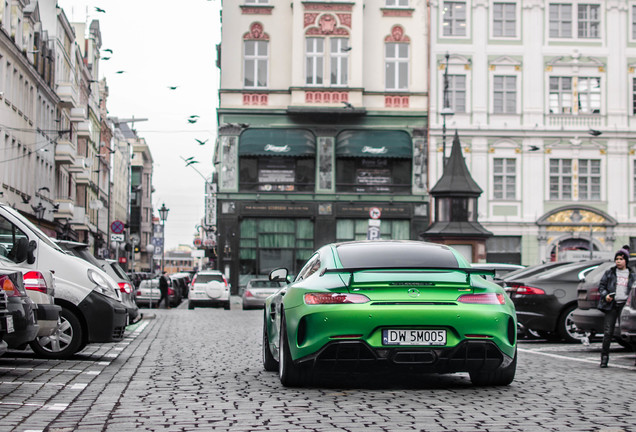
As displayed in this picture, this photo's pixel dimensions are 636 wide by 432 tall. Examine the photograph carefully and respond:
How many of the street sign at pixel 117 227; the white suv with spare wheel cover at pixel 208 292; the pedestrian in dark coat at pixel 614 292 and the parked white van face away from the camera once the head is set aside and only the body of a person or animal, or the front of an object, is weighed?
1

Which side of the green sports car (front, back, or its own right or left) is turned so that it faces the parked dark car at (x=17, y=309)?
left

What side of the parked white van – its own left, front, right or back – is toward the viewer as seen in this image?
right

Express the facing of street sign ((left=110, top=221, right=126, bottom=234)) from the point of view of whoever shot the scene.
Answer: facing the viewer

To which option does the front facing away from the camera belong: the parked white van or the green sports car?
the green sports car

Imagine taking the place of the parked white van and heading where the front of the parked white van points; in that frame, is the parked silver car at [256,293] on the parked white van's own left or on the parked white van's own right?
on the parked white van's own left

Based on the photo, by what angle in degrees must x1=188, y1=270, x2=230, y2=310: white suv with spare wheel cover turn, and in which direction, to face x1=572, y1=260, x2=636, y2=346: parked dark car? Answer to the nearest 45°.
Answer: approximately 180°

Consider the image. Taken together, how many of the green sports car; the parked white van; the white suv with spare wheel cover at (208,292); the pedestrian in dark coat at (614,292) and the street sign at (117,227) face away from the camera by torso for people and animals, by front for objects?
2

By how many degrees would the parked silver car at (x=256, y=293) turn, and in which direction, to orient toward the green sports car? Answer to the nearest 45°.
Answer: approximately 135° to its right

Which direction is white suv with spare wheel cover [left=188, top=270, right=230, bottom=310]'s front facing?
away from the camera

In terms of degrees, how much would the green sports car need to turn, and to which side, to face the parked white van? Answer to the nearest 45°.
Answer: approximately 45° to its left
